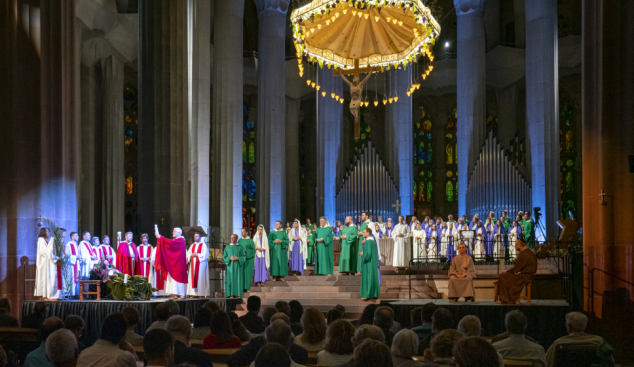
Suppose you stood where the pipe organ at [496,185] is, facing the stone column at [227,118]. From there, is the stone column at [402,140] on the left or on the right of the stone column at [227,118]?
right

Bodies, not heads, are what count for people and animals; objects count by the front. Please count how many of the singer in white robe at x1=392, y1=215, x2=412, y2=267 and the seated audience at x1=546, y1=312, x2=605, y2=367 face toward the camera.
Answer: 1

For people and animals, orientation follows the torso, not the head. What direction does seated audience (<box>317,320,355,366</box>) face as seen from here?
away from the camera

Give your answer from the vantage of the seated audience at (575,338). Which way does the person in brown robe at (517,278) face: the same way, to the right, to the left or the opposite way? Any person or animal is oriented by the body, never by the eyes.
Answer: to the left

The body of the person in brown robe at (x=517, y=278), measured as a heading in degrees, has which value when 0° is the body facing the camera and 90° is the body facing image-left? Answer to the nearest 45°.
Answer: approximately 90°

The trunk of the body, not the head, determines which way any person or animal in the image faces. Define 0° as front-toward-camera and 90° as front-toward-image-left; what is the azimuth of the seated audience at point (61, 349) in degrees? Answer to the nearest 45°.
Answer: approximately 180°

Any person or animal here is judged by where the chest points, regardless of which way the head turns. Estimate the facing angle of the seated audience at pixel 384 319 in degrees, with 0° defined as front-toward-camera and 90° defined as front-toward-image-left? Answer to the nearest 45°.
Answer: approximately 180°

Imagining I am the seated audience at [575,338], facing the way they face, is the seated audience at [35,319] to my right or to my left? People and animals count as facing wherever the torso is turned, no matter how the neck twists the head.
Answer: on my left

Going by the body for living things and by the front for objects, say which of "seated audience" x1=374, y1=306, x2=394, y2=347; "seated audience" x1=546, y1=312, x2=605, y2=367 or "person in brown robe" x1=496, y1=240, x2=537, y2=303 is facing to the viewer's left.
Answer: the person in brown robe

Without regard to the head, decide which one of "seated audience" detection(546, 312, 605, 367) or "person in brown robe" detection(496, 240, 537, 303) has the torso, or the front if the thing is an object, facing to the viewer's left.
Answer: the person in brown robe

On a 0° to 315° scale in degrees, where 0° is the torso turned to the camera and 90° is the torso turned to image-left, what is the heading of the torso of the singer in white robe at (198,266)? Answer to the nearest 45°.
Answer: approximately 45°

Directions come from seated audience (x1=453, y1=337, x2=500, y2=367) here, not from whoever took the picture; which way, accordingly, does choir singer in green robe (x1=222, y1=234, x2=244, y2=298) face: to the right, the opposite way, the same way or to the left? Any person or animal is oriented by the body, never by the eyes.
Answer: the opposite way

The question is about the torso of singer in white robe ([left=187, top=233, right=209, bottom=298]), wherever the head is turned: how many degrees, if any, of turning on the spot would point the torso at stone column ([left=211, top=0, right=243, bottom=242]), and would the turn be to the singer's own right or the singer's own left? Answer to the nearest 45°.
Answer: approximately 135° to the singer's own right

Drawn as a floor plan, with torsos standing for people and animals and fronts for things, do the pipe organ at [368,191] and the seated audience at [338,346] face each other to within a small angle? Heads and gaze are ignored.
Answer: yes

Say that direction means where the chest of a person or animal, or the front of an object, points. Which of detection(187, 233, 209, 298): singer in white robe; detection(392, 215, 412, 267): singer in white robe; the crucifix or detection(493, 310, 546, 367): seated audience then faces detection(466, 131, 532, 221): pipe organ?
the seated audience

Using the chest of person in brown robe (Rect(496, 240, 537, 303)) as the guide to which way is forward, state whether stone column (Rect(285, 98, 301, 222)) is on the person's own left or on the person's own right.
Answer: on the person's own right

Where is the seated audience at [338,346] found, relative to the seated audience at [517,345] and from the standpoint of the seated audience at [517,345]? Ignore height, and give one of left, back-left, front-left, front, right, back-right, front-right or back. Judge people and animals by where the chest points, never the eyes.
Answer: back-left
